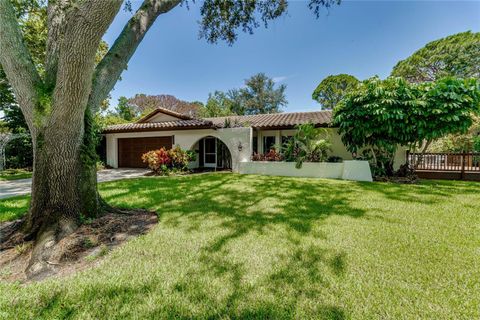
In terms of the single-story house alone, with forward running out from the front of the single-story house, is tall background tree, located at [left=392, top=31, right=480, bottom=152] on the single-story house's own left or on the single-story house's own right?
on the single-story house's own left

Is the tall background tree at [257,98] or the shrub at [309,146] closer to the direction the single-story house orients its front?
the shrub

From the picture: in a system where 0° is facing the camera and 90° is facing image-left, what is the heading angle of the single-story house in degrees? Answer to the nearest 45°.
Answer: approximately 0°

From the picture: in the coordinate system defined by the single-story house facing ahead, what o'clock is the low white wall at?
The low white wall is roughly at 10 o'clock from the single-story house.

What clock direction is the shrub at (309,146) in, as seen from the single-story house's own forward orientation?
The shrub is roughly at 10 o'clock from the single-story house.

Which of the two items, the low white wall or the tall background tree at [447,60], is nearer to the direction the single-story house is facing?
the low white wall

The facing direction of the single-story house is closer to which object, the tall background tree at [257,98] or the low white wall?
the low white wall

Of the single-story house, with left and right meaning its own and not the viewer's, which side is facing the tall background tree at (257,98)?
back
